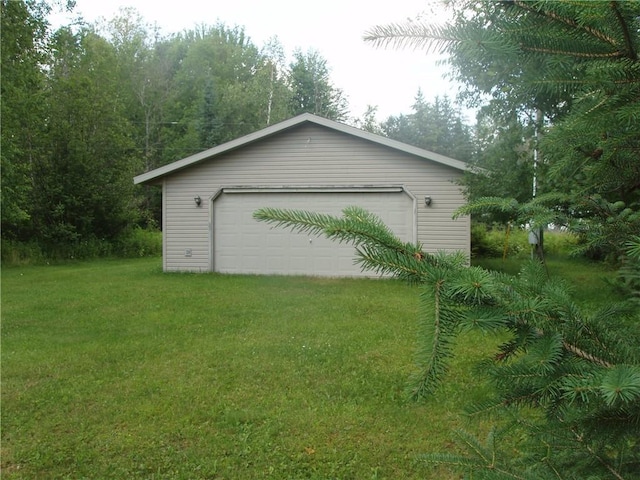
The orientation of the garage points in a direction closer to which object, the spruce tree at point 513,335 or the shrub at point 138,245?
the spruce tree

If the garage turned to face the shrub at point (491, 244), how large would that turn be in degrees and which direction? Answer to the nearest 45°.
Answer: approximately 135° to its left

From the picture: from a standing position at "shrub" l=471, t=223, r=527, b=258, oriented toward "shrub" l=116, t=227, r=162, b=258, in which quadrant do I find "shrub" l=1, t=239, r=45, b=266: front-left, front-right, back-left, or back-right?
front-left

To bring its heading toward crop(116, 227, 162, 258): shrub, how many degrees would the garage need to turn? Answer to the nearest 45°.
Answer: approximately 135° to its right

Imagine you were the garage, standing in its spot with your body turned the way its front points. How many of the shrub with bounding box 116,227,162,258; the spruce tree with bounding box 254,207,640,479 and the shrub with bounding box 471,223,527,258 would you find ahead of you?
1

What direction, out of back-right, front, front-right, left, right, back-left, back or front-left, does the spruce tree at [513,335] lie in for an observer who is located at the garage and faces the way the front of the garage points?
front

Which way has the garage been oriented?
toward the camera

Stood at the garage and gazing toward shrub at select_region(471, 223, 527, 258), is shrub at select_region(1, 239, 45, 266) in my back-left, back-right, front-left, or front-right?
back-left

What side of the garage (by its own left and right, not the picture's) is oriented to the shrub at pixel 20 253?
right

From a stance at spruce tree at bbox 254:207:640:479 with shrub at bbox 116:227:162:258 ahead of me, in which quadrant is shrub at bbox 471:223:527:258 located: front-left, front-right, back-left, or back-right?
front-right
